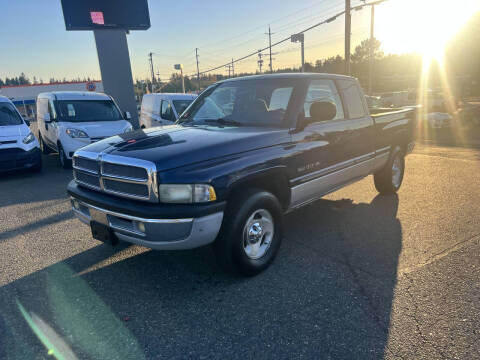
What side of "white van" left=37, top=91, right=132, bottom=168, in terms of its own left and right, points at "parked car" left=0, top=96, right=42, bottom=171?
right

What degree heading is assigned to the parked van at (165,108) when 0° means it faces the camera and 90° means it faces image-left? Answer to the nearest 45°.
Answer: approximately 315°

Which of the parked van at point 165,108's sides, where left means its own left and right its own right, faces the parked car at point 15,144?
right

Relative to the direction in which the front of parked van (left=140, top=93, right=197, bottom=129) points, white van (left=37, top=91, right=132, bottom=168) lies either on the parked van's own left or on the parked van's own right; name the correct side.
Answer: on the parked van's own right

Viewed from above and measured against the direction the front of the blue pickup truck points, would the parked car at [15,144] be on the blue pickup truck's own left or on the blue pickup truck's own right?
on the blue pickup truck's own right

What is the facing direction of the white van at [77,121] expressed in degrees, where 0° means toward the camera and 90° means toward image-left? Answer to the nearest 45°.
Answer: approximately 315°

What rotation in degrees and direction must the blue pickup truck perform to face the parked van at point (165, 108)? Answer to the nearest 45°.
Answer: approximately 135° to its right
